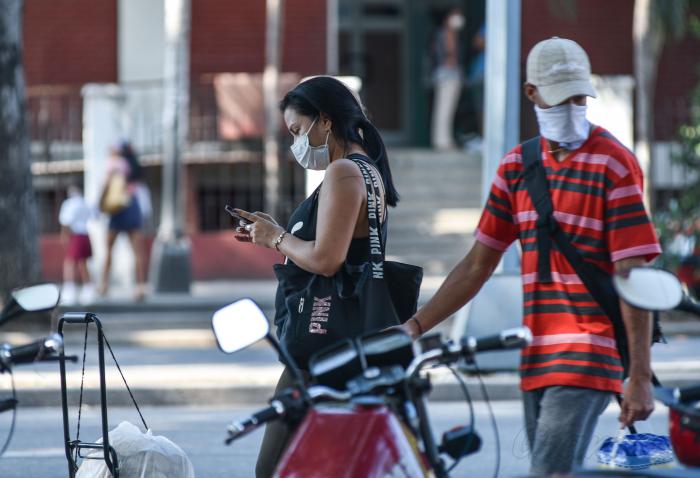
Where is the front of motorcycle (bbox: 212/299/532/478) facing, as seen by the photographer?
facing away from the viewer

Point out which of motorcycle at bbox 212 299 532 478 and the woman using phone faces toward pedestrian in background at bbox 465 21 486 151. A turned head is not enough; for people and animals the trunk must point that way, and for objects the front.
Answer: the motorcycle

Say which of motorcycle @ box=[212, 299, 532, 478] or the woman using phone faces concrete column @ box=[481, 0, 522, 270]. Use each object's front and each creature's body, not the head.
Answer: the motorcycle

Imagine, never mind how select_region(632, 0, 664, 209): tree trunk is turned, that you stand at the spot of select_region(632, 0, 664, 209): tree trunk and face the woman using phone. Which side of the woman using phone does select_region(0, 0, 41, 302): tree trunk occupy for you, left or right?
right

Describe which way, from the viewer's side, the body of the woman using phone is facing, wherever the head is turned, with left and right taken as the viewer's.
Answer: facing to the left of the viewer

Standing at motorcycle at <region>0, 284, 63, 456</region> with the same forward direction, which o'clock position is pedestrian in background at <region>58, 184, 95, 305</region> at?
The pedestrian in background is roughly at 12 o'clock from the motorcycle.

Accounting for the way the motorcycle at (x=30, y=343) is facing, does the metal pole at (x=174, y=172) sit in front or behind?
in front

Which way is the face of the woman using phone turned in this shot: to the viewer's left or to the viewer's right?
to the viewer's left

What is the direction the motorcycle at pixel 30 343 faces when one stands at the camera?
facing away from the viewer
